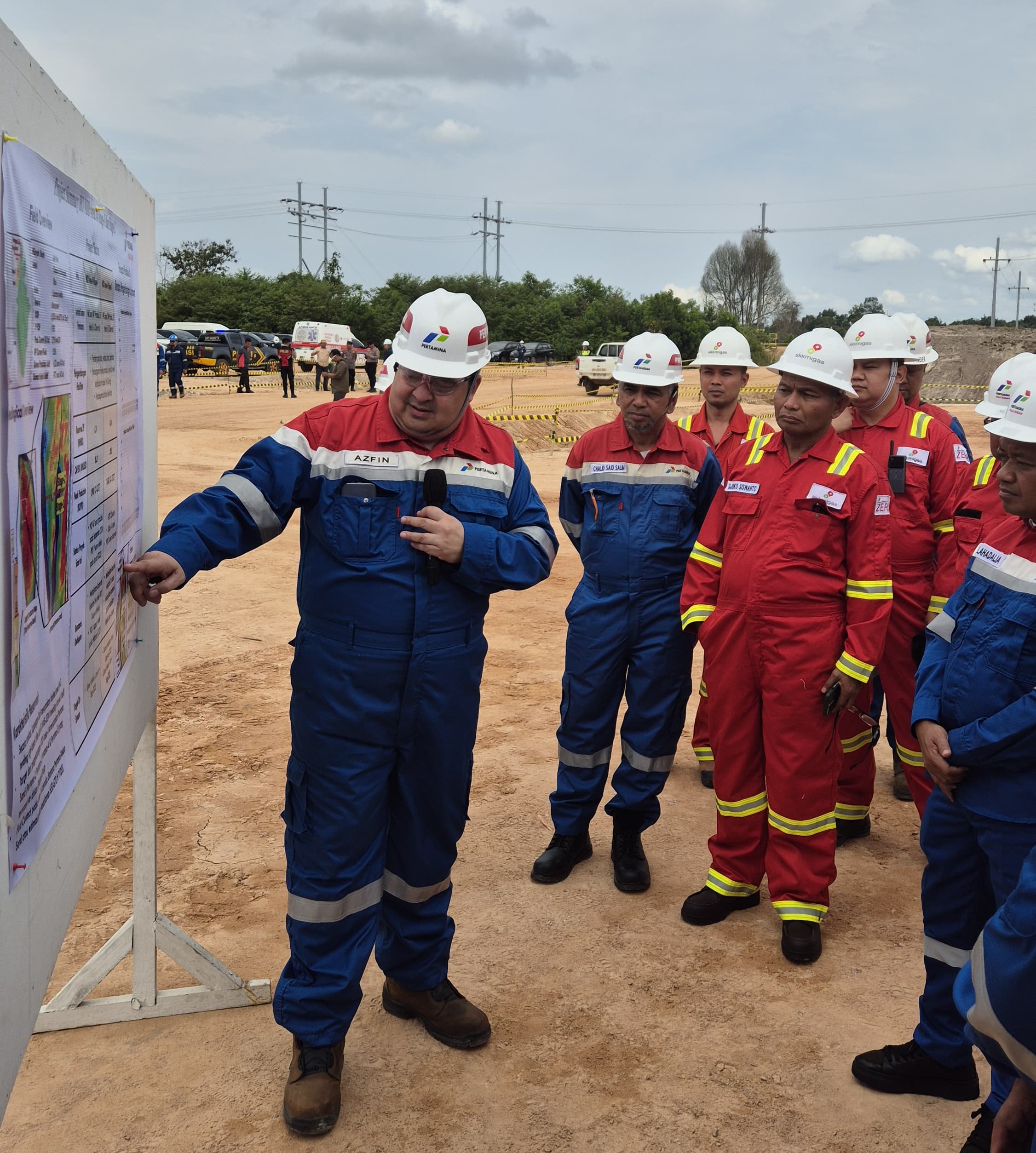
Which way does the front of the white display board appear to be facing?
to the viewer's right

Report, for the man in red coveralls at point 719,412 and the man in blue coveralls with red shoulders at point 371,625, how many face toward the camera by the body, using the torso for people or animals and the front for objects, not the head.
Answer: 2

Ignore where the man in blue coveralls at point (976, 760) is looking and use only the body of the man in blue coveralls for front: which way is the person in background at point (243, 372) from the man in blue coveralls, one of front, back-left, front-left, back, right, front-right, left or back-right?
right

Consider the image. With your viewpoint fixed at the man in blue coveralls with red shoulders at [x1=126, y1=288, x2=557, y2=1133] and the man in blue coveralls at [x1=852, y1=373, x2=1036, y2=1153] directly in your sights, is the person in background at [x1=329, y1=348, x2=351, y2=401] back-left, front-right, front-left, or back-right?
back-left

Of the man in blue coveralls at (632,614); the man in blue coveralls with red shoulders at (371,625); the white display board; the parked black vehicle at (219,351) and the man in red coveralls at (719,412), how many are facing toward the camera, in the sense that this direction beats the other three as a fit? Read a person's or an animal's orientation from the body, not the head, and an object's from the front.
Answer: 3

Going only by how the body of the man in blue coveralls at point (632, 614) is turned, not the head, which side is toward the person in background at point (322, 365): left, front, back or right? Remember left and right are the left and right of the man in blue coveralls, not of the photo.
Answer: back

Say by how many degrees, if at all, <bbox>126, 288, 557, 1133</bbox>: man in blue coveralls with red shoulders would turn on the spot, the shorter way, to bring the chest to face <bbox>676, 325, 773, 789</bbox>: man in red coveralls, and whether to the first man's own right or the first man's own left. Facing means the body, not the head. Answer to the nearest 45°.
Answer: approximately 135° to the first man's own left

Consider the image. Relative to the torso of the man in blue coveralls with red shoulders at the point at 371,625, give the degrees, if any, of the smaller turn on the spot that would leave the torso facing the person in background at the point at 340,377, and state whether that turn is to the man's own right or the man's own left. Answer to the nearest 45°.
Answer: approximately 180°

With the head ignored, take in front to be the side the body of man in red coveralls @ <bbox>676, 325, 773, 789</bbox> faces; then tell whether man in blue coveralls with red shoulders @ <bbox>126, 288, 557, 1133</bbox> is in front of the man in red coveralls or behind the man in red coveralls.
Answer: in front
